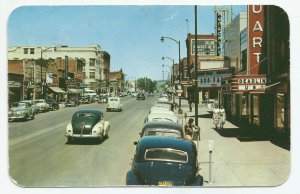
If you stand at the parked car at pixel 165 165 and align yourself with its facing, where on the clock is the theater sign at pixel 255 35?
The theater sign is roughly at 1 o'clock from the parked car.

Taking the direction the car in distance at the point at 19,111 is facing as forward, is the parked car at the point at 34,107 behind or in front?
behind

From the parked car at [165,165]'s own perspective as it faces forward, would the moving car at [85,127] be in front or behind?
in front

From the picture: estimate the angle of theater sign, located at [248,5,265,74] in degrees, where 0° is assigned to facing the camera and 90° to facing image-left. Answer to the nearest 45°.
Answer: approximately 0°

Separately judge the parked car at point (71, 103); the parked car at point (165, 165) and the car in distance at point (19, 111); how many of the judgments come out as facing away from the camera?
1

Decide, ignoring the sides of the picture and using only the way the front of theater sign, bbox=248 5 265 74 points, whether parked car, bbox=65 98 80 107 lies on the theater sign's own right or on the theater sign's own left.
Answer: on the theater sign's own right

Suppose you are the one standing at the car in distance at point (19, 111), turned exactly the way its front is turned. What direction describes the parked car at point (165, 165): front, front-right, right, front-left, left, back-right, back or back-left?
front-left

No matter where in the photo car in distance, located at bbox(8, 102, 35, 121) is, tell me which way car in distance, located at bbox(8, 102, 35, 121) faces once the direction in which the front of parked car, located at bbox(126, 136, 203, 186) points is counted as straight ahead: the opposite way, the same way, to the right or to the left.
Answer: the opposite way

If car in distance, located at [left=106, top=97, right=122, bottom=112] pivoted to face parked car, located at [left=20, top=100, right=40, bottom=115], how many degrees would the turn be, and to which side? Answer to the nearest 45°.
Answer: approximately 135° to its left

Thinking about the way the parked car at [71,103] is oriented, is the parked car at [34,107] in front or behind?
in front

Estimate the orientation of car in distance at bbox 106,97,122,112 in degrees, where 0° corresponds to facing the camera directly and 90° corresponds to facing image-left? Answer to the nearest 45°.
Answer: approximately 0°

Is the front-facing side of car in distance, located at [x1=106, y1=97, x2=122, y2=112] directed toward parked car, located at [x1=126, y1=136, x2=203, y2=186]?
yes

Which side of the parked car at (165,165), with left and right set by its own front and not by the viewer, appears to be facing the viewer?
back
